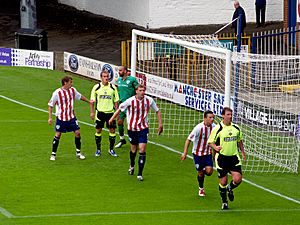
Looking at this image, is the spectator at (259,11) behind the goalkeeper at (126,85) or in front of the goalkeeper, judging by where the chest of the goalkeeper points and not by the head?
behind

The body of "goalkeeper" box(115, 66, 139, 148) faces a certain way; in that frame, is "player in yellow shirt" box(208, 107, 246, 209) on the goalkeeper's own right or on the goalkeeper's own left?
on the goalkeeper's own left

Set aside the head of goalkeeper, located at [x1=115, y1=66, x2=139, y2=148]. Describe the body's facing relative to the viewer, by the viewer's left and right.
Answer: facing the viewer and to the left of the viewer

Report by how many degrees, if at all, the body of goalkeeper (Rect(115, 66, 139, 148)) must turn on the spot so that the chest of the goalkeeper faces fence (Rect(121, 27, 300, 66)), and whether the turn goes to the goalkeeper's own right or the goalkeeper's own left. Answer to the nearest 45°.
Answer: approximately 180°

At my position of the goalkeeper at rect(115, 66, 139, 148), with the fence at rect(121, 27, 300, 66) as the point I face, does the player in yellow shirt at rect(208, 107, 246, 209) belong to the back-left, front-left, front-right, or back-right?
back-right
